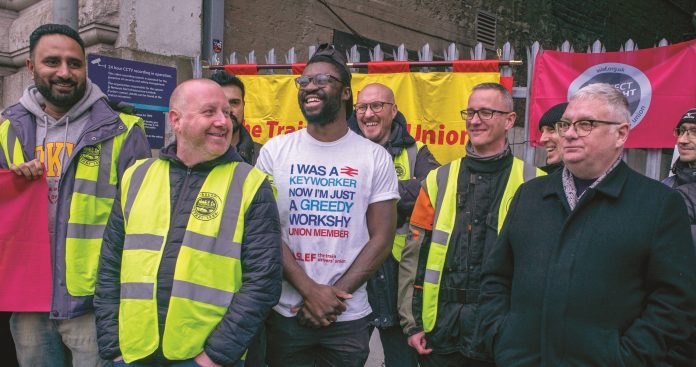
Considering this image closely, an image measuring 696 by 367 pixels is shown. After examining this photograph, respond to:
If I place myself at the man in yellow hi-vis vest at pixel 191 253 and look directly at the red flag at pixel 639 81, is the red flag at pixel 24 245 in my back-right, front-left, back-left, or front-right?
back-left

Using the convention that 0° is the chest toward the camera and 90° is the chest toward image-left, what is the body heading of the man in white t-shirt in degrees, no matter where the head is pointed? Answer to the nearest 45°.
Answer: approximately 0°

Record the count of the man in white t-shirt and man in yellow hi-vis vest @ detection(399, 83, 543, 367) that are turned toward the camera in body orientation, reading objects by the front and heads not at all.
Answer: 2

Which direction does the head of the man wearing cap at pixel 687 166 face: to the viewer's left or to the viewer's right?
to the viewer's left

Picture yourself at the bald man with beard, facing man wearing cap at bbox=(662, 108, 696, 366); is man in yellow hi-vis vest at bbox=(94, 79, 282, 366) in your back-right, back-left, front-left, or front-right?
back-right

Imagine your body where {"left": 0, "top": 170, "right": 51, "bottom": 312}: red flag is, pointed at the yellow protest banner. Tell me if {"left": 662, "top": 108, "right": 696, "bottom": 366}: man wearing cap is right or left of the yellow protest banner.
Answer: right

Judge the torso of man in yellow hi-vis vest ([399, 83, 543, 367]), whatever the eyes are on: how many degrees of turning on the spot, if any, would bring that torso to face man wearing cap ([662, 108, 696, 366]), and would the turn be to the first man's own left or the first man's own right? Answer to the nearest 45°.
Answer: approximately 135° to the first man's own left
